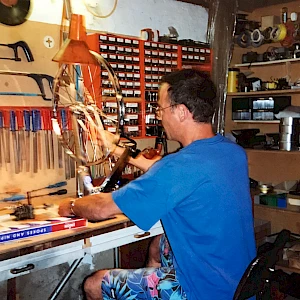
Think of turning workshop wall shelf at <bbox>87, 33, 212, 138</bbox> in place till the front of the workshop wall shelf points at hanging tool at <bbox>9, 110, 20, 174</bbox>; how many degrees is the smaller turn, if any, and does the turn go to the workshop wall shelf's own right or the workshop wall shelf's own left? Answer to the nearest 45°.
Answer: approximately 90° to the workshop wall shelf's own right

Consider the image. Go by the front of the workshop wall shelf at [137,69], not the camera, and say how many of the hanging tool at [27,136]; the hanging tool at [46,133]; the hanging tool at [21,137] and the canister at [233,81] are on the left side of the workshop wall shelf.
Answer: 1

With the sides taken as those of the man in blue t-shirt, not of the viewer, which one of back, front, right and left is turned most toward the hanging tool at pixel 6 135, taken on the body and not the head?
front

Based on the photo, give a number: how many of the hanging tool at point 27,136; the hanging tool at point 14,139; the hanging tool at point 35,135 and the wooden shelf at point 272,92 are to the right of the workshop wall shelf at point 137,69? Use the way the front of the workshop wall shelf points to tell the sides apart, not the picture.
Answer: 3

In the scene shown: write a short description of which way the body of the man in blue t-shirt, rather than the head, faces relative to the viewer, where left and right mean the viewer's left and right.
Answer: facing away from the viewer and to the left of the viewer

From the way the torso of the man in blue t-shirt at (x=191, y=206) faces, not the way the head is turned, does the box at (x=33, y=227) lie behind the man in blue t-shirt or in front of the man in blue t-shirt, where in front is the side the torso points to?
in front

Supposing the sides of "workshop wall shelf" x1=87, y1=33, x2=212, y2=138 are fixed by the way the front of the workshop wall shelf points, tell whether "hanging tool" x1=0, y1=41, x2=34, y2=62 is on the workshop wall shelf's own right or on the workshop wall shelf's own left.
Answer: on the workshop wall shelf's own right

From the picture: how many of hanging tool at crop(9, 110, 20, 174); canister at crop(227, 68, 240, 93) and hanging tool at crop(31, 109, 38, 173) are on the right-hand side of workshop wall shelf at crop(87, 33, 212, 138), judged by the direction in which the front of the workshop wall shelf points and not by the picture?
2

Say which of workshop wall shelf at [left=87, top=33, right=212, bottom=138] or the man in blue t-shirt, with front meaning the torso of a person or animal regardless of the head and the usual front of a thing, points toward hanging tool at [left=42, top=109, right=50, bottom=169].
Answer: the man in blue t-shirt

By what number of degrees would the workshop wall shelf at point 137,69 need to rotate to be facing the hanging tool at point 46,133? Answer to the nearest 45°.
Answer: approximately 90° to its right

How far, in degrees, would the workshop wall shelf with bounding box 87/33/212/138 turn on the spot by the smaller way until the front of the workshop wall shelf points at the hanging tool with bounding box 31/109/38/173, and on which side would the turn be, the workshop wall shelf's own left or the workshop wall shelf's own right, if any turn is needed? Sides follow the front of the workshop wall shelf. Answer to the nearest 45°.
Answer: approximately 90° to the workshop wall shelf's own right

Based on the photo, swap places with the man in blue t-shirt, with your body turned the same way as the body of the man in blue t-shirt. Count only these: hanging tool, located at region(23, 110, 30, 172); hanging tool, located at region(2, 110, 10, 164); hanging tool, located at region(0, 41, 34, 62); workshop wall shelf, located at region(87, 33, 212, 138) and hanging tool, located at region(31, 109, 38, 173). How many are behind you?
0

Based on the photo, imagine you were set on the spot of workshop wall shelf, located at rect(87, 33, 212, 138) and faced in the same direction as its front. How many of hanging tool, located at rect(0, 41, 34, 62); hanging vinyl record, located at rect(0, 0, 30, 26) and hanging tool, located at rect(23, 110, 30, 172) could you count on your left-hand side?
0

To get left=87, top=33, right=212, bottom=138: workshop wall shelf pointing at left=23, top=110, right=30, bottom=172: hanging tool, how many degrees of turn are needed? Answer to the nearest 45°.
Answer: approximately 90° to its right

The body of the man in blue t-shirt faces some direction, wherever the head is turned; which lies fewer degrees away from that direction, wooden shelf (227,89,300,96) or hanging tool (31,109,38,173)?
the hanging tool

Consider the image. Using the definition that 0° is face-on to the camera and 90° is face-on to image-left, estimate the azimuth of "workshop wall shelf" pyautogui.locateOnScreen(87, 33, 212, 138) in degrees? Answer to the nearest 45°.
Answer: approximately 315°

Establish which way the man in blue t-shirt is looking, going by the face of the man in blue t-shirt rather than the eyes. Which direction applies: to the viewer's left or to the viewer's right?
to the viewer's left

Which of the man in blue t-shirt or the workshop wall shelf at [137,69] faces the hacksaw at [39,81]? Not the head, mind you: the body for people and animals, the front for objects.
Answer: the man in blue t-shirt

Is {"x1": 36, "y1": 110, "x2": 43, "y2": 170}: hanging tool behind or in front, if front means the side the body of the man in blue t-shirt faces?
in front
